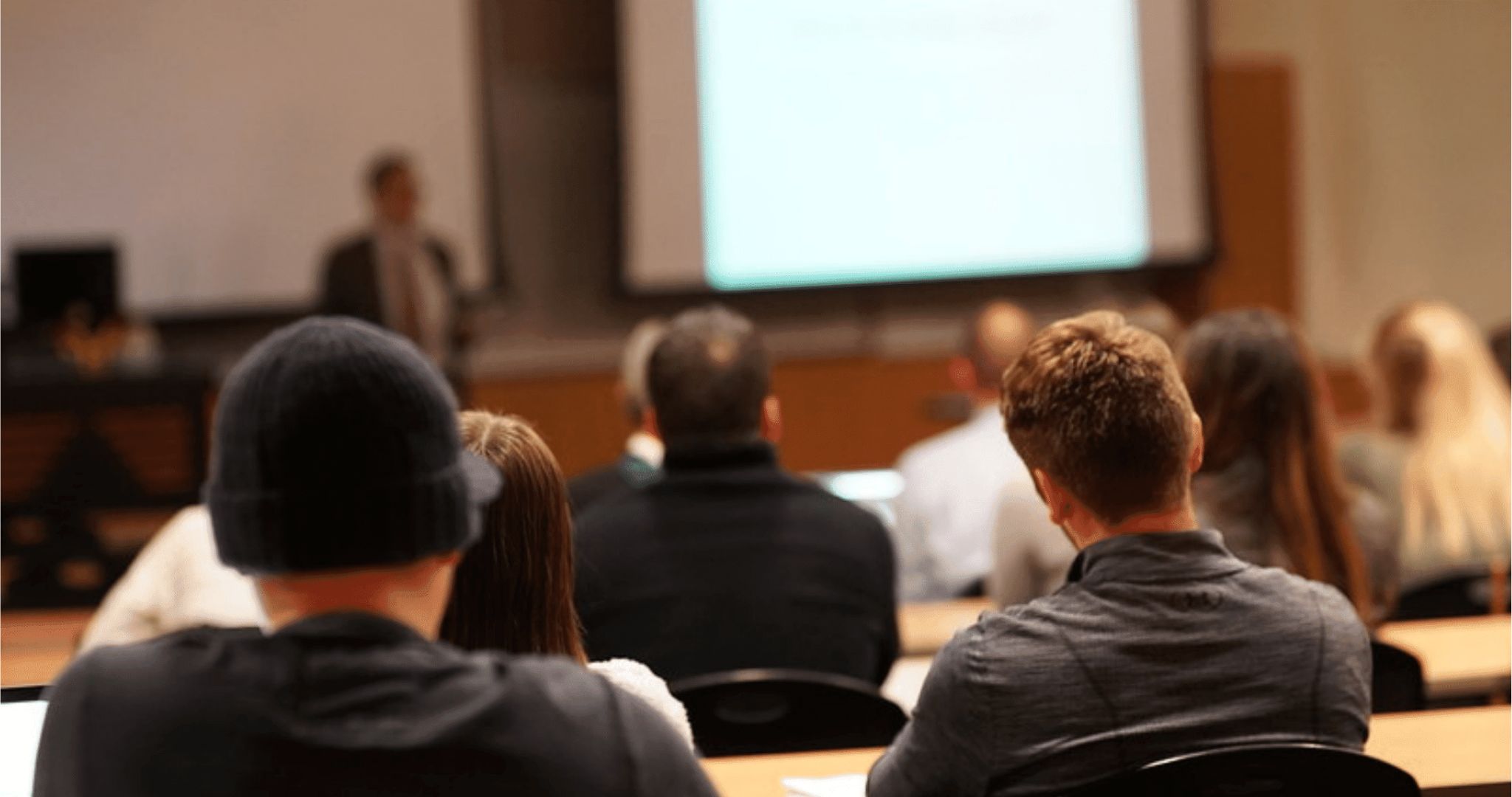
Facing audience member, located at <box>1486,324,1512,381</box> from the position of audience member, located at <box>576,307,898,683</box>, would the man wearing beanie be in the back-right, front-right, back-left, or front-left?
back-right

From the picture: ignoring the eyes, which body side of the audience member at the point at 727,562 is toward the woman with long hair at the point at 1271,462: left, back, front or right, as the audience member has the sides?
right

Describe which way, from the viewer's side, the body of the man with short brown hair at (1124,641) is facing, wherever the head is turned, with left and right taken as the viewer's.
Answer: facing away from the viewer

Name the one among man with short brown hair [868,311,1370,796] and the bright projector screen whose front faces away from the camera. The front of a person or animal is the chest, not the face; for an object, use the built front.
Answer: the man with short brown hair

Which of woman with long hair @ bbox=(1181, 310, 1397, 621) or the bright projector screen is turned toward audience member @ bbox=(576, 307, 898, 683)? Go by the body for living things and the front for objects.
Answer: the bright projector screen

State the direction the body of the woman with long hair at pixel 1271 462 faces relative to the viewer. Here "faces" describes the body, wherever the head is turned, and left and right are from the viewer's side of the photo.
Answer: facing away from the viewer

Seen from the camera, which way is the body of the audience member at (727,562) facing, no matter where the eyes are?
away from the camera

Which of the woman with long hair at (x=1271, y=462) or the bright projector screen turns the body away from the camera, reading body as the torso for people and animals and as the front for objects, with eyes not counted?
the woman with long hair

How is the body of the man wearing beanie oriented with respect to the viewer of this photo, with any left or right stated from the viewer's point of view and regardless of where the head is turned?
facing away from the viewer

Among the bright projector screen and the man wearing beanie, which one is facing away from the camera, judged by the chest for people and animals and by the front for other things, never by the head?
the man wearing beanie

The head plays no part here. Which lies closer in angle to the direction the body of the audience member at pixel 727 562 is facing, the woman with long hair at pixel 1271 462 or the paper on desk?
the woman with long hair

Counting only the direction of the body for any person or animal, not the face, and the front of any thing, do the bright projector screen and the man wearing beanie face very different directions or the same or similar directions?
very different directions
